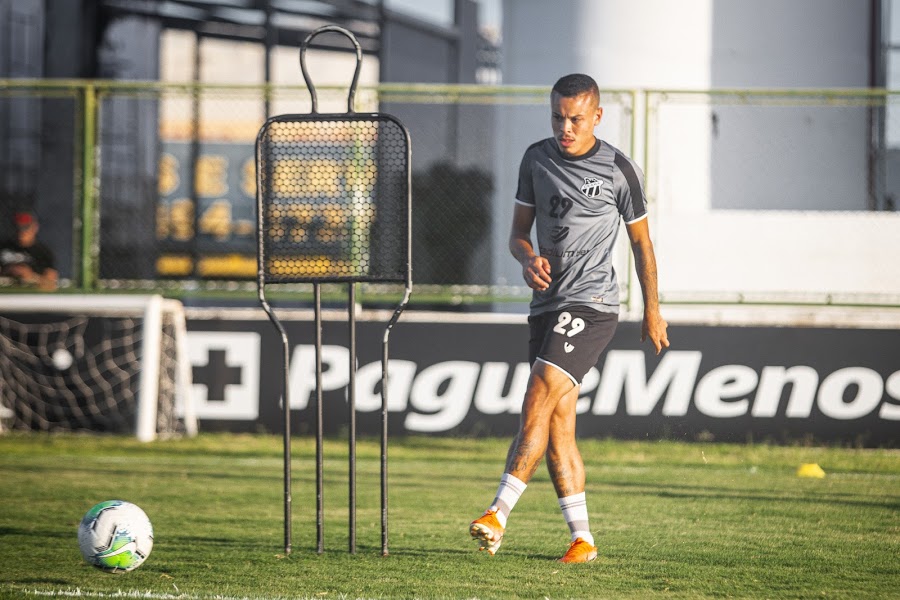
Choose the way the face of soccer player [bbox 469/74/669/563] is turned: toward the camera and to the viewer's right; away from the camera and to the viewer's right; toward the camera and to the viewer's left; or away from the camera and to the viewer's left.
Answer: toward the camera and to the viewer's left

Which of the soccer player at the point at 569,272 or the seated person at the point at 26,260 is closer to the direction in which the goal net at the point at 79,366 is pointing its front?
the soccer player

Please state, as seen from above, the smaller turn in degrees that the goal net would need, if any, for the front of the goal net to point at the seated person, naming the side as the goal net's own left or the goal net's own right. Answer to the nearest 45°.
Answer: approximately 135° to the goal net's own right

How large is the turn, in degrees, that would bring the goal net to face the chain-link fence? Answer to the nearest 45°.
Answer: approximately 90° to its left

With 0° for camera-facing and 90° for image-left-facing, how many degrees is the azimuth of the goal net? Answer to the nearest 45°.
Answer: approximately 0°

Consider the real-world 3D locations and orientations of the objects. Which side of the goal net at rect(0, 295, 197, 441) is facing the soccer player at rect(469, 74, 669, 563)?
front

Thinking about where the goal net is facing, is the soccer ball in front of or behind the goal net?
in front

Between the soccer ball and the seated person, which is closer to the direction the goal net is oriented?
the soccer ball
